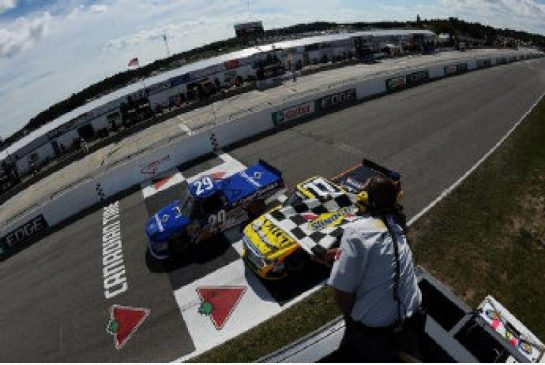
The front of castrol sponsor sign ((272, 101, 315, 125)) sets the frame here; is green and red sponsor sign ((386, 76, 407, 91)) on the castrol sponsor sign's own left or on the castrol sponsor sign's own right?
on the castrol sponsor sign's own left

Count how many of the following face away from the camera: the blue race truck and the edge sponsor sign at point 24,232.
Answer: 0

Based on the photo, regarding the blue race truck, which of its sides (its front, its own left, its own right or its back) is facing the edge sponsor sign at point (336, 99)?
back

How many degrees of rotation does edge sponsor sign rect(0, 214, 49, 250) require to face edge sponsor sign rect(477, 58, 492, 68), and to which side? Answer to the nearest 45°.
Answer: approximately 45° to its left

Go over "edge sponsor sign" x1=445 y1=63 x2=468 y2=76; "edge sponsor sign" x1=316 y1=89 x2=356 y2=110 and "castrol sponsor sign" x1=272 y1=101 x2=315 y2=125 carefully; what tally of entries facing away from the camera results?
0

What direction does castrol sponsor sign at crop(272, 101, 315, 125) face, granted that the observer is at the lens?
facing the viewer and to the right of the viewer

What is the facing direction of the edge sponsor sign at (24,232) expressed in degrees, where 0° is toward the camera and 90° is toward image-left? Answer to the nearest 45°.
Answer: approximately 315°

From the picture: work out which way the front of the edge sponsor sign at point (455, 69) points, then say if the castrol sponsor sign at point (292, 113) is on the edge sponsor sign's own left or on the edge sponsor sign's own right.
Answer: on the edge sponsor sign's own right

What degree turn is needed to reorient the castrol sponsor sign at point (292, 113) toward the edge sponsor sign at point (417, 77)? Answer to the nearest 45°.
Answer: approximately 90° to its left

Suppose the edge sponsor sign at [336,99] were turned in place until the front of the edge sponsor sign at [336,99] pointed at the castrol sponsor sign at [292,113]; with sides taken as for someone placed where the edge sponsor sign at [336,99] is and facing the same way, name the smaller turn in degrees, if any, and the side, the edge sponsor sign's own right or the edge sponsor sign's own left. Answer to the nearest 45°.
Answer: approximately 90° to the edge sponsor sign's own right

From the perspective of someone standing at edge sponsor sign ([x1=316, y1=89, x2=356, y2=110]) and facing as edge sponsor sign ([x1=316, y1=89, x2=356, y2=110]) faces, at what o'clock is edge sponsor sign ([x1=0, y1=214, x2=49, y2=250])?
edge sponsor sign ([x1=0, y1=214, x2=49, y2=250]) is roughly at 3 o'clock from edge sponsor sign ([x1=316, y1=89, x2=356, y2=110]).

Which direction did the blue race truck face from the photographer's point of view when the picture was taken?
facing the viewer and to the left of the viewer

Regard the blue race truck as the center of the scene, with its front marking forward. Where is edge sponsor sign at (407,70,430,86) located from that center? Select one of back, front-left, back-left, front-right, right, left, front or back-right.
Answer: back

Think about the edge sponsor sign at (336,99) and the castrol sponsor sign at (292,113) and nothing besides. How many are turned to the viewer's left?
0

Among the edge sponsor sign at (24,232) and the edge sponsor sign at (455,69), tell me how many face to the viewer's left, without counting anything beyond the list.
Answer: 0

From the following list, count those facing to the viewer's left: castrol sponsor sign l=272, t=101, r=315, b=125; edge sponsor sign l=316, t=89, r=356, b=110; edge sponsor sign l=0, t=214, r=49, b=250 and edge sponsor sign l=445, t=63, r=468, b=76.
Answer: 0

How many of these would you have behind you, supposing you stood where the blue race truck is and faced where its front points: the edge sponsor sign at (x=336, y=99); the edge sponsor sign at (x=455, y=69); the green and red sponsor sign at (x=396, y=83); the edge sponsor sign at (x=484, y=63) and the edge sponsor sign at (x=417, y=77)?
5
